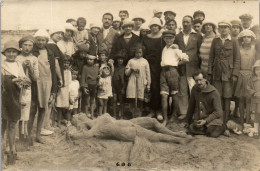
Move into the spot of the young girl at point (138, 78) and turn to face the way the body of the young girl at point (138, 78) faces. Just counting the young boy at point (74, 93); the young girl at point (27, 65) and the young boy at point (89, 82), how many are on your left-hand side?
0

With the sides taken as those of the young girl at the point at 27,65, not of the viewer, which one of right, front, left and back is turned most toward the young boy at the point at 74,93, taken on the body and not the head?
left

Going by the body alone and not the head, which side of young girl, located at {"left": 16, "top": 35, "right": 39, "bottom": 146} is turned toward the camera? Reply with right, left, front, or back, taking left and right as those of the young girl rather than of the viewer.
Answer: front

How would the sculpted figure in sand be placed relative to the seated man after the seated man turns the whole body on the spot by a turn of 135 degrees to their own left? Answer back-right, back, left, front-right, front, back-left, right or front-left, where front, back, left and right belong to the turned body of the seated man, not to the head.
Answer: back

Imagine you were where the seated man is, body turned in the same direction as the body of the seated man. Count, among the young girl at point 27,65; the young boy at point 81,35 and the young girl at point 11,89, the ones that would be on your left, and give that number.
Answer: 0

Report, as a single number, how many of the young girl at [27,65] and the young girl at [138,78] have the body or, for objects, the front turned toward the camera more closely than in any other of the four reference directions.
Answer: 2

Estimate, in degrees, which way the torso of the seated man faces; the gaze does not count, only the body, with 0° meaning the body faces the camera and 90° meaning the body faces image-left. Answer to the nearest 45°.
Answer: approximately 45°

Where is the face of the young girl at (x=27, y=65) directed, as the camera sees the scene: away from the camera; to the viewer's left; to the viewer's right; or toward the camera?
toward the camera

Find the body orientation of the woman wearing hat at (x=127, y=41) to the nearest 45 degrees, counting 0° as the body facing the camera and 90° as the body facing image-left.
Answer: approximately 0°

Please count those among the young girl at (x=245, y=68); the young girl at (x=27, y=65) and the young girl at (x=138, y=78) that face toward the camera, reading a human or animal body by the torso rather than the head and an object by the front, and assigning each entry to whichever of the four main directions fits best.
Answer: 3

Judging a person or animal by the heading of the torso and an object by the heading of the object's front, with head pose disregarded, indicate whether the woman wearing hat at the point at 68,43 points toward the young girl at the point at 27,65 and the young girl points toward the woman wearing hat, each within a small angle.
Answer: no

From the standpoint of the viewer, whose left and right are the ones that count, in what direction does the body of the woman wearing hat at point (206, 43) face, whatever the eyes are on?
facing the viewer

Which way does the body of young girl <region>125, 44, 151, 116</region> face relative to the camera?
toward the camera

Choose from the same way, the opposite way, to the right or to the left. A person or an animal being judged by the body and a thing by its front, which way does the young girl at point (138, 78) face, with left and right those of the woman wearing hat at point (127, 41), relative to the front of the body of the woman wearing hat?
the same way

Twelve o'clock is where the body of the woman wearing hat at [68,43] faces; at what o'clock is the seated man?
The seated man is roughly at 11 o'clock from the woman wearing hat.
